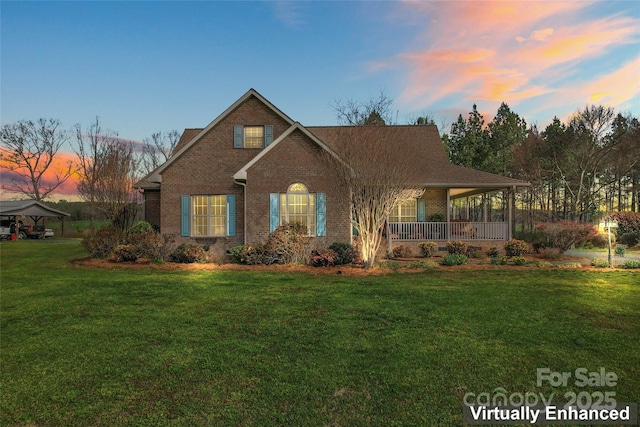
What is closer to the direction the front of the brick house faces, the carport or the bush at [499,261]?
the bush

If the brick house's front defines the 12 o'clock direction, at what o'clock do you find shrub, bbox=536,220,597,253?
The shrub is roughly at 9 o'clock from the brick house.

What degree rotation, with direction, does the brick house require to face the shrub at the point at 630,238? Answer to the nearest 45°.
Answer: approximately 90° to its left

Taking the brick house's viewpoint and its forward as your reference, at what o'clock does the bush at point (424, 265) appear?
The bush is roughly at 10 o'clock from the brick house.

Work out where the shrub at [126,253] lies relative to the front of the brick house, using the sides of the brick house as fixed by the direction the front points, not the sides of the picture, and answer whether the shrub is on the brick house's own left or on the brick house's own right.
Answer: on the brick house's own right

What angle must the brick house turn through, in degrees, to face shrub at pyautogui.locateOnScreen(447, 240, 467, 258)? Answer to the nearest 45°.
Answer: approximately 90° to its left

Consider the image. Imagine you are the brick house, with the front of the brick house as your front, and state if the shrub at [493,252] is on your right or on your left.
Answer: on your left

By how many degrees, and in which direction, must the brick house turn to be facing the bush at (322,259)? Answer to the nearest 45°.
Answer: approximately 45° to its left

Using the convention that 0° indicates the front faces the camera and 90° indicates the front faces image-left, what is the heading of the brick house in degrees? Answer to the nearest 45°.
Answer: approximately 0°

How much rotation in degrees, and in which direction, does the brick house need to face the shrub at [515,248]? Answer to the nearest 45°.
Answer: approximately 90° to its left

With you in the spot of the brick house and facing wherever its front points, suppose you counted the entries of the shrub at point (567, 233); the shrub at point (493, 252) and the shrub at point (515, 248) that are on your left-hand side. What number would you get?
3

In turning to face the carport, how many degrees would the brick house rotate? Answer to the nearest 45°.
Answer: approximately 135° to its right
